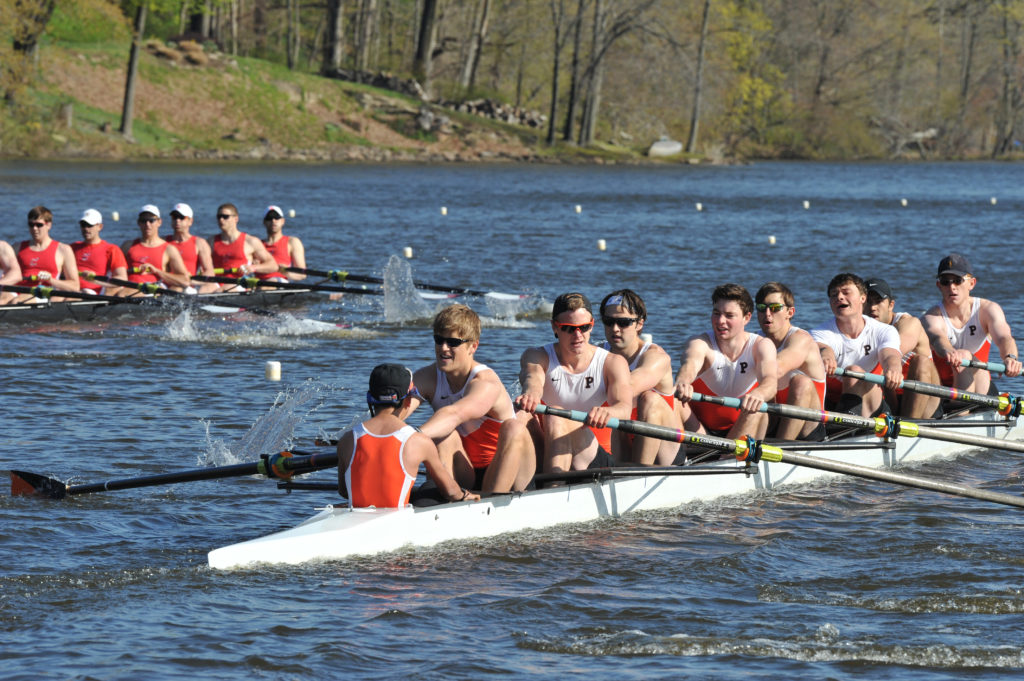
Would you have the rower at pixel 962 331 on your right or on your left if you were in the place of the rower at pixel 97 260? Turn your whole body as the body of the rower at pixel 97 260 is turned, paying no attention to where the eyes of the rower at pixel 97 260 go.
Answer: on your left

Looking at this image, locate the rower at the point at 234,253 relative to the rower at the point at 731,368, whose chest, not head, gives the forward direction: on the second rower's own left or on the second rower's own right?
on the second rower's own right

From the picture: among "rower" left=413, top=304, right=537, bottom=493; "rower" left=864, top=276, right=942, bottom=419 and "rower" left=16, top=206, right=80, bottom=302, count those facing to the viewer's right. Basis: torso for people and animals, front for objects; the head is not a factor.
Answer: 0

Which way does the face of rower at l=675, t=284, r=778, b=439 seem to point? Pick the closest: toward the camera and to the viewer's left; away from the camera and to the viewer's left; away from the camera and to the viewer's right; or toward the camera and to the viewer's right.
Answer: toward the camera and to the viewer's left

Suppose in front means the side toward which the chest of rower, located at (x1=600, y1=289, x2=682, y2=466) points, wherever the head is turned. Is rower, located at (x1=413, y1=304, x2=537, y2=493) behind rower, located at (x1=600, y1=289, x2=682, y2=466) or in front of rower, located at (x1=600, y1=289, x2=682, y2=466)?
in front

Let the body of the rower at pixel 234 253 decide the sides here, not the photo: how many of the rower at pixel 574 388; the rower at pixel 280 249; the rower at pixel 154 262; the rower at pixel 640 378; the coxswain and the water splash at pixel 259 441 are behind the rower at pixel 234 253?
1

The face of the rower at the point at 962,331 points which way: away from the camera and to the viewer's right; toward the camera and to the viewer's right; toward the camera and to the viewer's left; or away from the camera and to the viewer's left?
toward the camera and to the viewer's left

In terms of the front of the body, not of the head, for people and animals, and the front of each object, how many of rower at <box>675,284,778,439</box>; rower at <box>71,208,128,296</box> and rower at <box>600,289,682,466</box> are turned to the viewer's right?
0

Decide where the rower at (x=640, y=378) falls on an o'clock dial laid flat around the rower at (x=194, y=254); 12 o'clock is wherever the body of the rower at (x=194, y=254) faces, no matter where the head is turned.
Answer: the rower at (x=640, y=378) is roughly at 10 o'clock from the rower at (x=194, y=254).

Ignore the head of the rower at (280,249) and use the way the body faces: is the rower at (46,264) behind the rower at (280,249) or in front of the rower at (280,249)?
in front

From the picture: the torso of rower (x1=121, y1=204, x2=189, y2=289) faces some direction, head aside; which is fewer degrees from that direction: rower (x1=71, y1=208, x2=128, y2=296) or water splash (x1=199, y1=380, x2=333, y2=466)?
the rower

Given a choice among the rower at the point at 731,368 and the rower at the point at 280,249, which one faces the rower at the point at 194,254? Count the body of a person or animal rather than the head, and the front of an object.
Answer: the rower at the point at 280,249

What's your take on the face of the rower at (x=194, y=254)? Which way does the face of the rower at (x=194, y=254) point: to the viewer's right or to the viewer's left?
to the viewer's left

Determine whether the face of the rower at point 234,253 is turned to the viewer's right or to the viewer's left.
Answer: to the viewer's left

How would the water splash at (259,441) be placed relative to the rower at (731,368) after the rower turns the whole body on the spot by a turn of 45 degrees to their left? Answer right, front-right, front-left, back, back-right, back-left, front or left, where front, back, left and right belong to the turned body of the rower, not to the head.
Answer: right

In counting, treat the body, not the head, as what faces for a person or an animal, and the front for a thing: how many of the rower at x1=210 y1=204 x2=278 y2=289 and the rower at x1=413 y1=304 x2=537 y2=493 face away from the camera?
0

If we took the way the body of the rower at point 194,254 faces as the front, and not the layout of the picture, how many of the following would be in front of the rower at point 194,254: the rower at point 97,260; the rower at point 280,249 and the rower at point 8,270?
2

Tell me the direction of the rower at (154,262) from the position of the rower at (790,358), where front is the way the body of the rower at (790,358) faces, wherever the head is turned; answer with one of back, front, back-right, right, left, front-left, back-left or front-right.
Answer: right

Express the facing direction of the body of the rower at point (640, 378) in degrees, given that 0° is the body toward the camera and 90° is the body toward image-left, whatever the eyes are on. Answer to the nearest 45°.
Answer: approximately 45°
